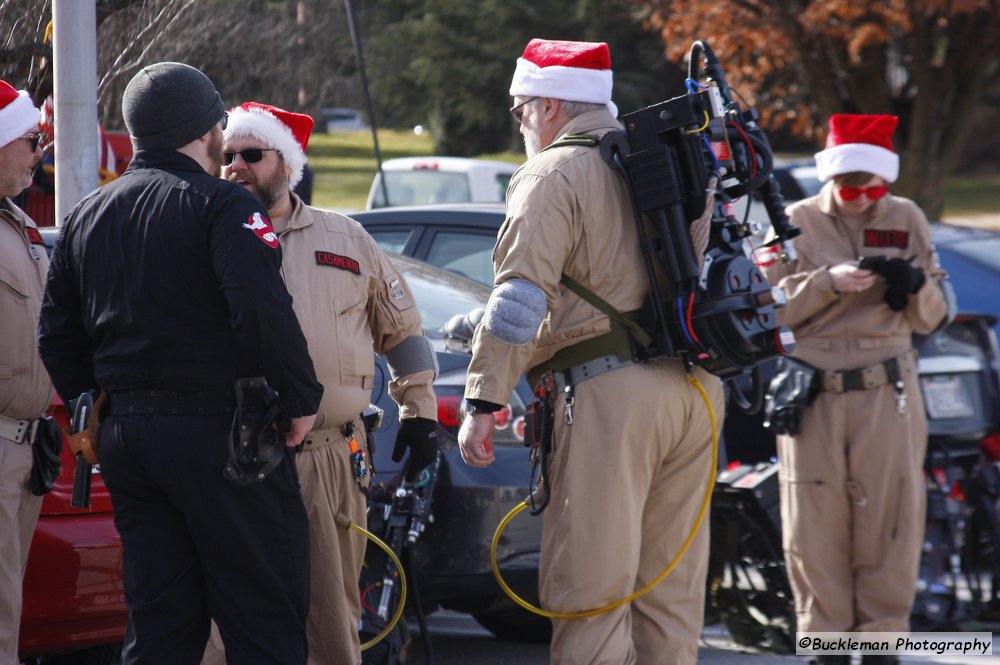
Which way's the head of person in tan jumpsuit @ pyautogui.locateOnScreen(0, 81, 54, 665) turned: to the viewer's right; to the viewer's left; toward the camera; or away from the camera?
to the viewer's right

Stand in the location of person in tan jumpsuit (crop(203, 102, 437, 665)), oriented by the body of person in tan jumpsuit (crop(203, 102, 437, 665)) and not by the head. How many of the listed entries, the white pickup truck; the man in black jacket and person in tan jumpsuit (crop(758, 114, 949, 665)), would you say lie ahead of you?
1

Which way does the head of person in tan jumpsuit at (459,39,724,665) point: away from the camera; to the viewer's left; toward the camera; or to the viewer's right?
to the viewer's left

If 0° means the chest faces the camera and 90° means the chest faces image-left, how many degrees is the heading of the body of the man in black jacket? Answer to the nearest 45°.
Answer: approximately 225°

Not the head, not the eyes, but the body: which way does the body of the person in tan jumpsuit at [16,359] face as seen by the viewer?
to the viewer's right

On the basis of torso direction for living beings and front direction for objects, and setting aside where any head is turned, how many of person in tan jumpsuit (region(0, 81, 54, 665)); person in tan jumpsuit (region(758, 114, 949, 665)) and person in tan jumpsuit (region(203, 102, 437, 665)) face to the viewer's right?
1

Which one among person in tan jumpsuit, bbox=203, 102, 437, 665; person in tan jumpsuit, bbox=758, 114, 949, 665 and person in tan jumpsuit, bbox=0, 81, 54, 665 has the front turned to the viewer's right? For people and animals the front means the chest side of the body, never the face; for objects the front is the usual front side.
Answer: person in tan jumpsuit, bbox=0, 81, 54, 665

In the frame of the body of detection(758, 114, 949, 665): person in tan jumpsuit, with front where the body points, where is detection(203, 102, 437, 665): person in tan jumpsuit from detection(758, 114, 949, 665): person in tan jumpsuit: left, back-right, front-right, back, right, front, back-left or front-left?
front-right

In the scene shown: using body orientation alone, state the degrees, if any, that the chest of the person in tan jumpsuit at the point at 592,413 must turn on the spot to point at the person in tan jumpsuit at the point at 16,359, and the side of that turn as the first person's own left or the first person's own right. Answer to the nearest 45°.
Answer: approximately 45° to the first person's own left

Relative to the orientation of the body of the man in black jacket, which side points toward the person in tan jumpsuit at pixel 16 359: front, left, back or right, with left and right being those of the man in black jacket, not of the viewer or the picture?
left
